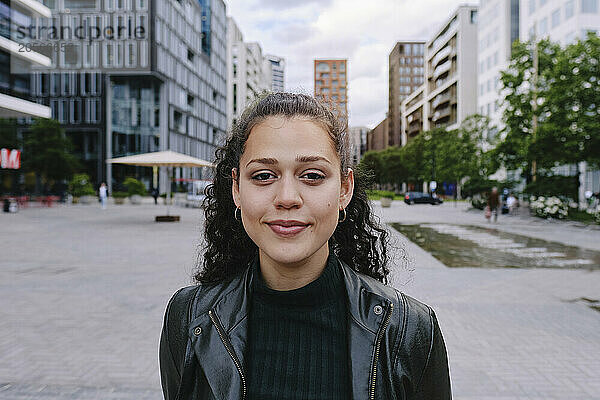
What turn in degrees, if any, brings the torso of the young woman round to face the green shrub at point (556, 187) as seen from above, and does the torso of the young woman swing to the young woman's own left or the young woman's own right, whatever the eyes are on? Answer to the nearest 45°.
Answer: approximately 135° to the young woman's own left

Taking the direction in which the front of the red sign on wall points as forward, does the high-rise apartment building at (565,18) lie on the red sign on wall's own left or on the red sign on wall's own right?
on the red sign on wall's own left

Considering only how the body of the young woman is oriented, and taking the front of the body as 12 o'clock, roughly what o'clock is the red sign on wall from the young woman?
The red sign on wall is roughly at 5 o'clock from the young woman.

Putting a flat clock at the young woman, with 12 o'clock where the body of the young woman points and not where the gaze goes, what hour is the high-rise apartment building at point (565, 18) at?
The high-rise apartment building is roughly at 7 o'clock from the young woman.

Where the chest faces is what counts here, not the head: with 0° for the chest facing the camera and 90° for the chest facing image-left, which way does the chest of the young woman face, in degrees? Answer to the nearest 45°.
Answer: approximately 0°

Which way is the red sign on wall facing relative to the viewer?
toward the camera

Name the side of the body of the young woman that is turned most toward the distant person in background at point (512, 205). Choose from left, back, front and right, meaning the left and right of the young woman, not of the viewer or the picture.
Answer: back
